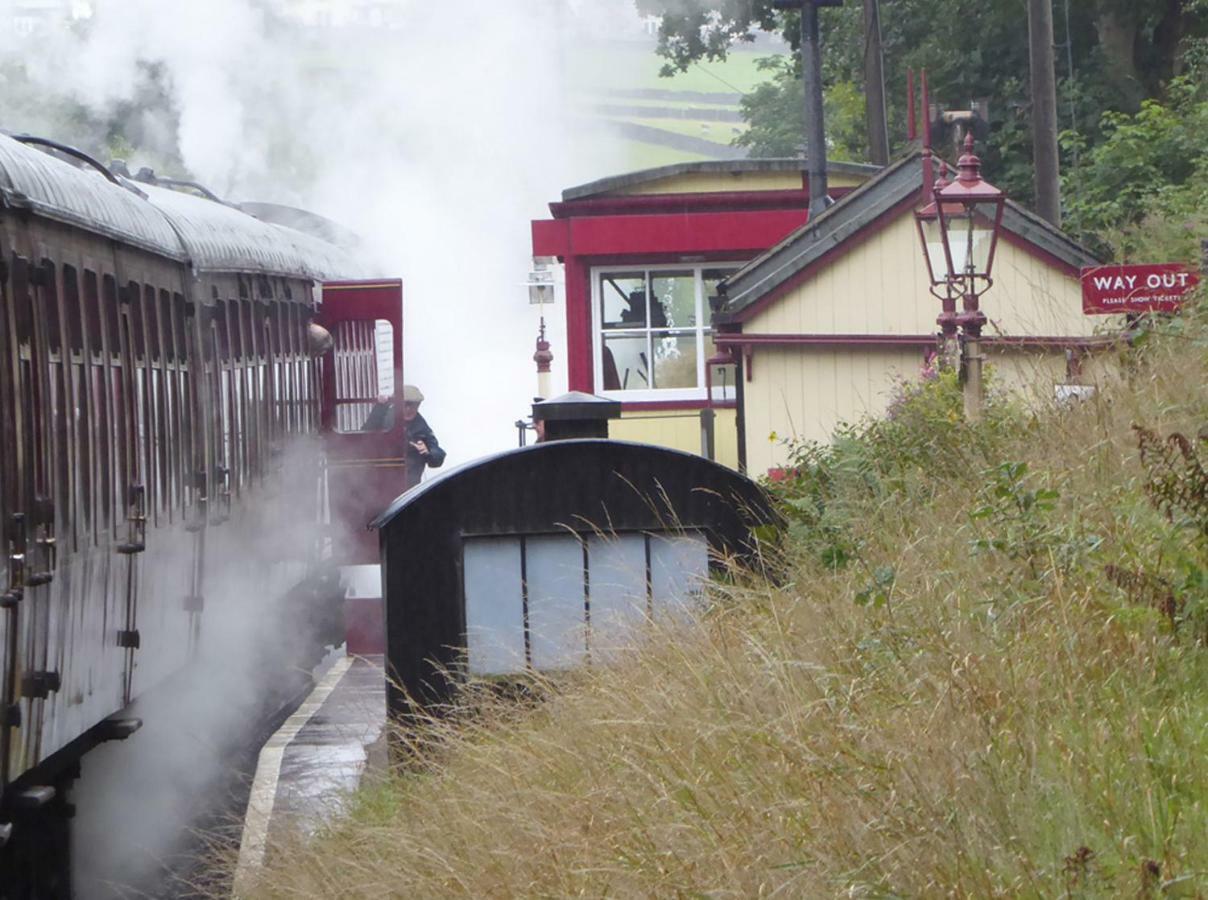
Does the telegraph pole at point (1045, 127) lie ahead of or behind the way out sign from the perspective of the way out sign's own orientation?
behind

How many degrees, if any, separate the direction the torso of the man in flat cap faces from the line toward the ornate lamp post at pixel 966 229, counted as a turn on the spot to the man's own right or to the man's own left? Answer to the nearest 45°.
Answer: approximately 90° to the man's own left

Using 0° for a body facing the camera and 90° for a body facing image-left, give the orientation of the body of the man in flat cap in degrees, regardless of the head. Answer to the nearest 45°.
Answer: approximately 45°

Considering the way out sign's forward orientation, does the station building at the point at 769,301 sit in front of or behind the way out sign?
behind
